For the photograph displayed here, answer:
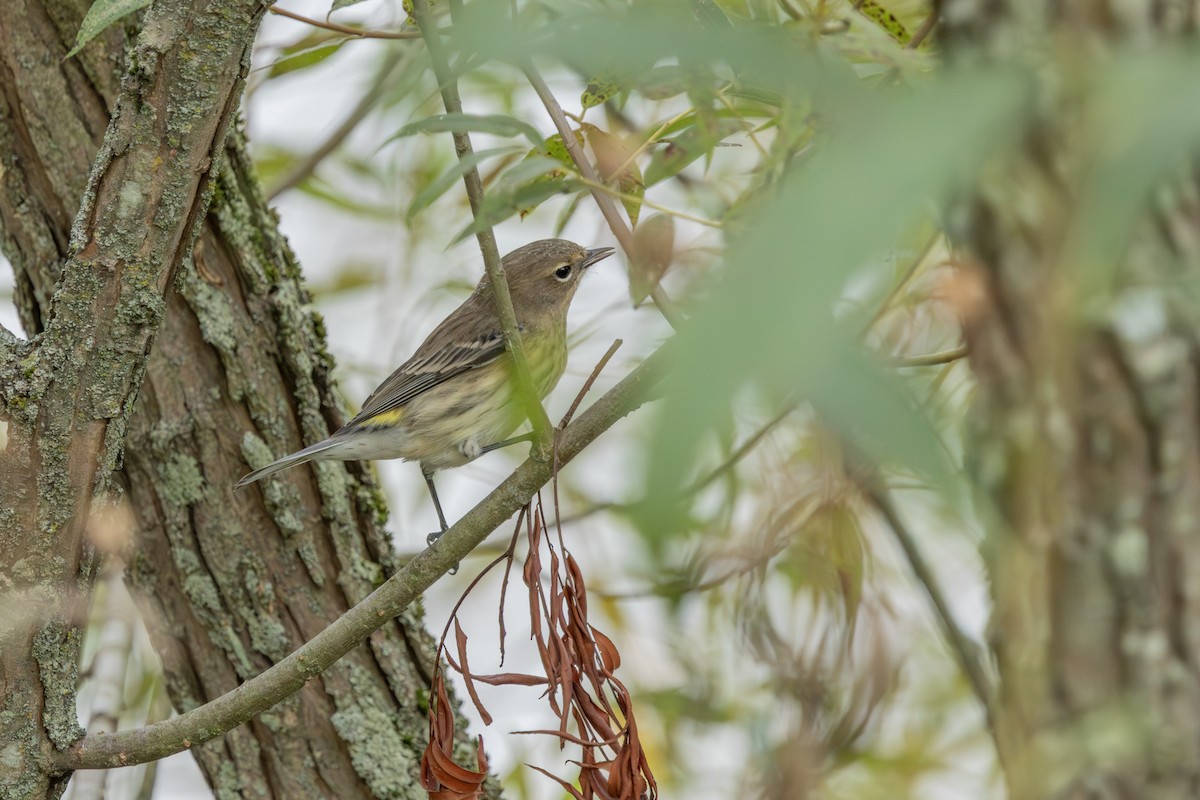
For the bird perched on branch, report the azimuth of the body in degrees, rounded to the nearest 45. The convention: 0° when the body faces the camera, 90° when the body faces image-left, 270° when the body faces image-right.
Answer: approximately 270°
